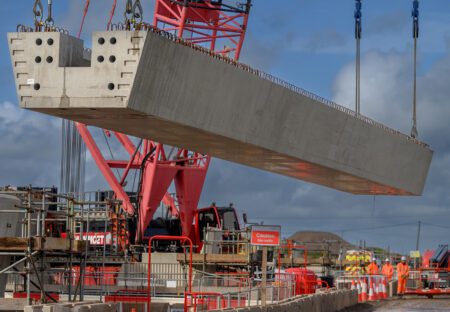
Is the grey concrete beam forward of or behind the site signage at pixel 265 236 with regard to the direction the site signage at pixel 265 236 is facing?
behind

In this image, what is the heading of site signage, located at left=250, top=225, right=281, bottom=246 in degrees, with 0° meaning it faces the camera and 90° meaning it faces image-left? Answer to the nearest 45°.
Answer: approximately 0°
